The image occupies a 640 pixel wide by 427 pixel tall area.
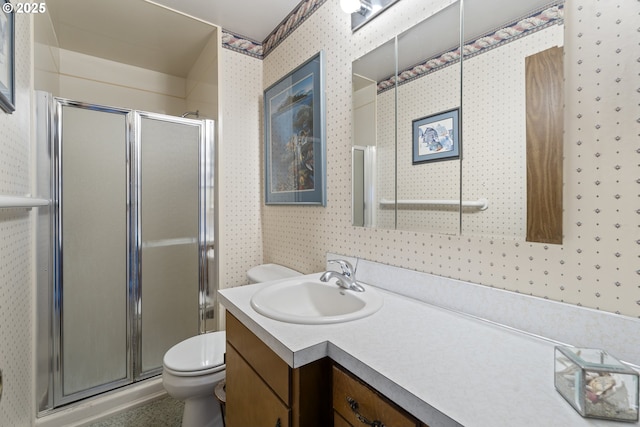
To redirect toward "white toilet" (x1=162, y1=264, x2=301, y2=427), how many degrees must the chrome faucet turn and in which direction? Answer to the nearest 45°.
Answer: approximately 45° to its right

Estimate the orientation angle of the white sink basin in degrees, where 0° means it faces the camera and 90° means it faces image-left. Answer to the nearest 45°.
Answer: approximately 45°

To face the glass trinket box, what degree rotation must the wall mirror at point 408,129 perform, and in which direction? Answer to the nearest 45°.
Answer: approximately 90° to its left

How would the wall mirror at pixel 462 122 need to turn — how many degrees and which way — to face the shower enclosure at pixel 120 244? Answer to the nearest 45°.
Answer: approximately 45° to its right

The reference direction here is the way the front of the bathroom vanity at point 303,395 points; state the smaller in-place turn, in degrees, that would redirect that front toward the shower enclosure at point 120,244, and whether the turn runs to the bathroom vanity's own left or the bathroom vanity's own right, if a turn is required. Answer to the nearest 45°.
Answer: approximately 90° to the bathroom vanity's own right

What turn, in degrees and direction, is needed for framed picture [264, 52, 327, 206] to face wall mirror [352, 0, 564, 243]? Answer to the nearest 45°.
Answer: approximately 90° to its left
